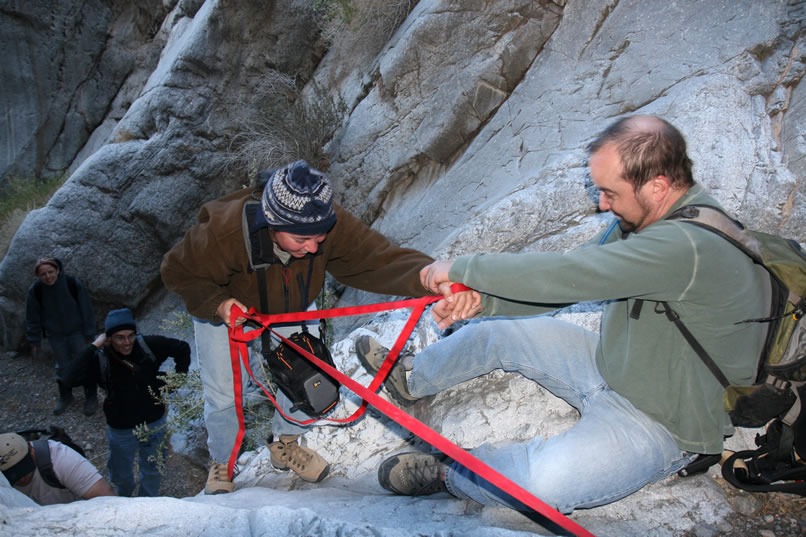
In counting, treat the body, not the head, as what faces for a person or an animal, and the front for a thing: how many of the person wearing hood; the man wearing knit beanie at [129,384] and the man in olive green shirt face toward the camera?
2

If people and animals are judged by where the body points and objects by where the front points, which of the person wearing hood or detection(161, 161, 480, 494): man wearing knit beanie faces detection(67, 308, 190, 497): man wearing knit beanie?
the person wearing hood

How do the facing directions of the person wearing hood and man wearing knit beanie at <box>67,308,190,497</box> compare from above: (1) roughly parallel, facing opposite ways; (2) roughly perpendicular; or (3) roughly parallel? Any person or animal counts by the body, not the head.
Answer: roughly parallel

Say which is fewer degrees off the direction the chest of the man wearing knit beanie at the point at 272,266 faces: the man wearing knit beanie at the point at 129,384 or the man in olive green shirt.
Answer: the man in olive green shirt

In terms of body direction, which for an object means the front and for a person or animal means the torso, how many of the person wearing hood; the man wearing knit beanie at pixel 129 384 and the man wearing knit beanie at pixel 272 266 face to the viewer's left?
0

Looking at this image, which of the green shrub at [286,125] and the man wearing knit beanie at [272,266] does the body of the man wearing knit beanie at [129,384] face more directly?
the man wearing knit beanie

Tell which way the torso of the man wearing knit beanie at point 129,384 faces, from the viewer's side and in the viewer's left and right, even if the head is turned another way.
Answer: facing the viewer

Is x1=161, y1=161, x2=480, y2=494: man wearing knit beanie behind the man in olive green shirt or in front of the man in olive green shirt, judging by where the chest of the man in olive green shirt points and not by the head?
in front

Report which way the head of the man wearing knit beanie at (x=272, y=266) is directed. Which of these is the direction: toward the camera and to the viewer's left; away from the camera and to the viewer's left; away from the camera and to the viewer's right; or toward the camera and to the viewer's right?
toward the camera and to the viewer's right

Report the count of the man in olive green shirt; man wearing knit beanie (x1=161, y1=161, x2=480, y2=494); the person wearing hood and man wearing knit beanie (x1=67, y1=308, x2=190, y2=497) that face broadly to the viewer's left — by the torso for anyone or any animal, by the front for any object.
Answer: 1

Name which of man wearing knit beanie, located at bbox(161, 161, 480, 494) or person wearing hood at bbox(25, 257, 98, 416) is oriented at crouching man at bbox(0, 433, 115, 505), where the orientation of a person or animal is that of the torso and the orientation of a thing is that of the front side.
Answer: the person wearing hood

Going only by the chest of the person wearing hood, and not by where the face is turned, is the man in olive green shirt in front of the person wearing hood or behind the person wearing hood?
in front

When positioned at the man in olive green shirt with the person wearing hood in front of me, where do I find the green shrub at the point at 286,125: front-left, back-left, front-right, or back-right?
front-right

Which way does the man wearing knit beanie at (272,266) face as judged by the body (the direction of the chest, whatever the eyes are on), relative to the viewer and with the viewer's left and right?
facing the viewer and to the right of the viewer

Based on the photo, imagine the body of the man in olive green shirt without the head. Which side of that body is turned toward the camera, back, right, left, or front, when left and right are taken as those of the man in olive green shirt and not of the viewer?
left

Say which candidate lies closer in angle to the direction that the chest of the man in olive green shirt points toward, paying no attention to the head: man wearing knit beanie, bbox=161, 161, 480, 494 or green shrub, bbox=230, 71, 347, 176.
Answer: the man wearing knit beanie

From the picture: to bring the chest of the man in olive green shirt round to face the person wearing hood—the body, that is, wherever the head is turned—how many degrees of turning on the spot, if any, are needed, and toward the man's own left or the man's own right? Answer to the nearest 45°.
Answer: approximately 45° to the man's own right
